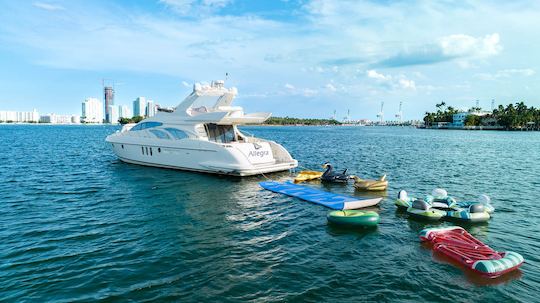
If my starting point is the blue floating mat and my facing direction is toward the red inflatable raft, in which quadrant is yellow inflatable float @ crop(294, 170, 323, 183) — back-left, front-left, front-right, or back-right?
back-left

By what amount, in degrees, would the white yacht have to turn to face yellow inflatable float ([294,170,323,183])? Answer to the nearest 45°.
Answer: approximately 180°

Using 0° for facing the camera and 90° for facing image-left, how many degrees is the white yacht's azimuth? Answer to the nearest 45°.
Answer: approximately 135°

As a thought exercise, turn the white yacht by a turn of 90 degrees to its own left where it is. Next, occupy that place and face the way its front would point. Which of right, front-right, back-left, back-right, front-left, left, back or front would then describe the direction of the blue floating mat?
left

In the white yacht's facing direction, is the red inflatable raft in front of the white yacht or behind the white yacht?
behind

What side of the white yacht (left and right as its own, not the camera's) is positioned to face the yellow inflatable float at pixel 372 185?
back
